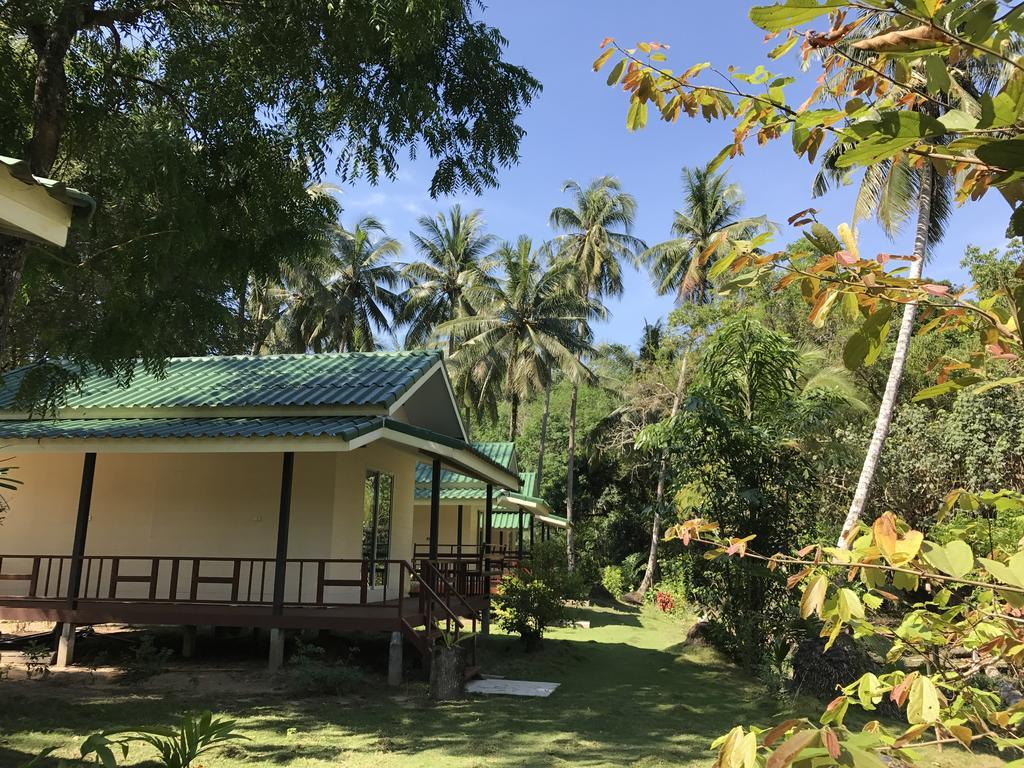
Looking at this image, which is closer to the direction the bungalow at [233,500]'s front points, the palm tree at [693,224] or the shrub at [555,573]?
the shrub

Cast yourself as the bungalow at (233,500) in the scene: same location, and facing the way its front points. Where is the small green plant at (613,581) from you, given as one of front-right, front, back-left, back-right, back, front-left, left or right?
front-left

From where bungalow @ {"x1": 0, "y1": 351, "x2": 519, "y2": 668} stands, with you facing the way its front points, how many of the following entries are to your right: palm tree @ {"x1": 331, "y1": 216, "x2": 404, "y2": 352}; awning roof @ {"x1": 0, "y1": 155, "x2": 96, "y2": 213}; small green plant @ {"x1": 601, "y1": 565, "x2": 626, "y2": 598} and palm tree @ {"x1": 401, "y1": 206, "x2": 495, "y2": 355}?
1

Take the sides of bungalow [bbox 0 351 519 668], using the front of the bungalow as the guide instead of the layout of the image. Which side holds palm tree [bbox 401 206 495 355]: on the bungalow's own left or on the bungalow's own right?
on the bungalow's own left
